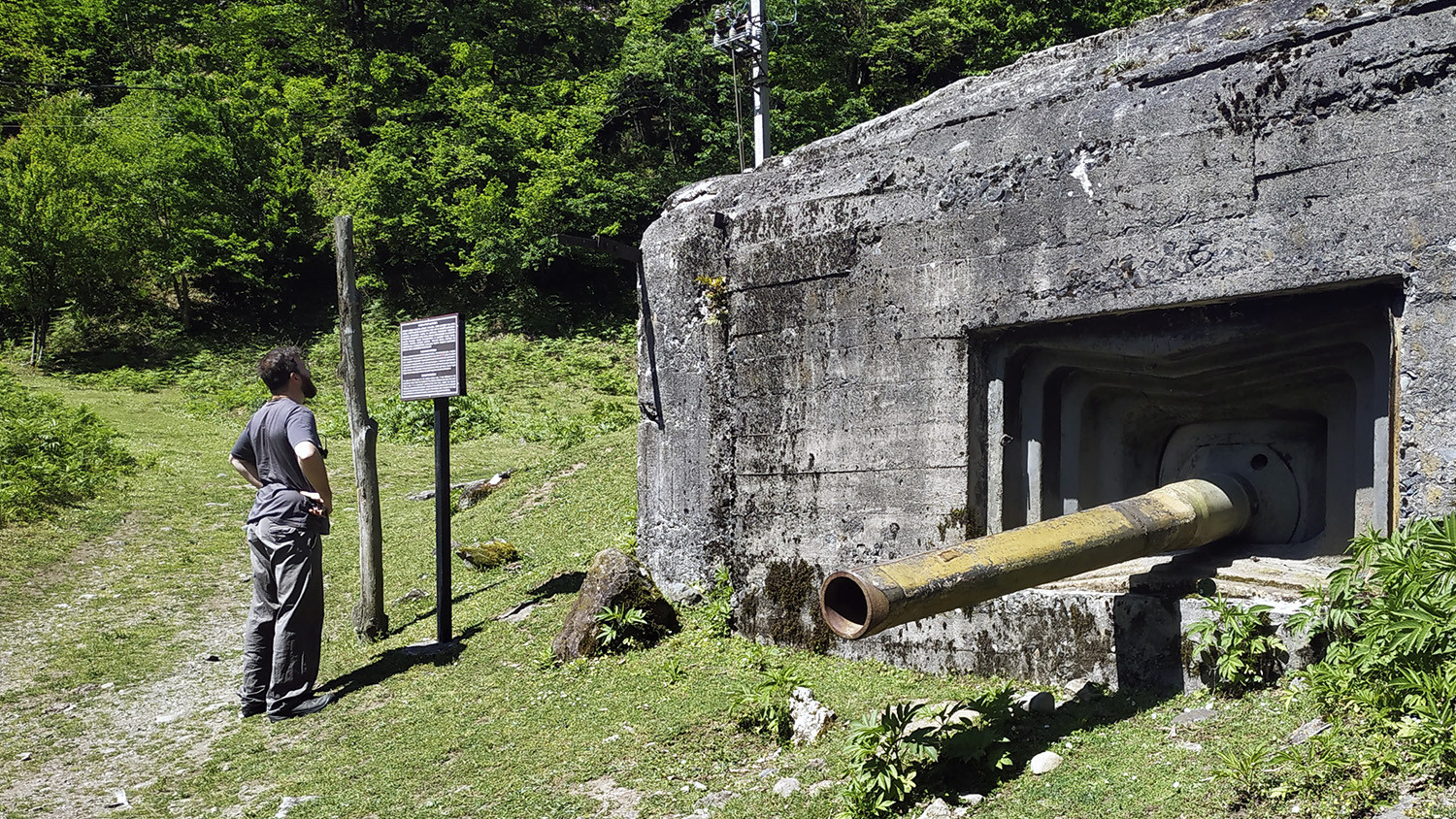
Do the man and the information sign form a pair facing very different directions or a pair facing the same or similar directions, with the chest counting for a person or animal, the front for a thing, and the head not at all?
very different directions

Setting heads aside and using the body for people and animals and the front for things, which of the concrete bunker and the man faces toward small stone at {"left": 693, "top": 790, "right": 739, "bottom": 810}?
the concrete bunker

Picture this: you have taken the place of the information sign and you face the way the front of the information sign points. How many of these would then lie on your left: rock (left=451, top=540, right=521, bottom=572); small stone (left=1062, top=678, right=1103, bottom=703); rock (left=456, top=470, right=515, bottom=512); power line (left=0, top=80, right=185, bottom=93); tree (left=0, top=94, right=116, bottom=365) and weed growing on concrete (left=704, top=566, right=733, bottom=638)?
2

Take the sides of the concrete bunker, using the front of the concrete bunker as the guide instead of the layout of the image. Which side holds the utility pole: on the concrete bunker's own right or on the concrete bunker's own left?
on the concrete bunker's own right

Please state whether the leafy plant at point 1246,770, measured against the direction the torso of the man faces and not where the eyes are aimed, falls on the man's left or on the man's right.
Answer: on the man's right

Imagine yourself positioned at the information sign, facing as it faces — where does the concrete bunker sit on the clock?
The concrete bunker is roughly at 9 o'clock from the information sign.

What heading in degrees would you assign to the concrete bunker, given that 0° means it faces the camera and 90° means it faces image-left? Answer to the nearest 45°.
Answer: approximately 45°

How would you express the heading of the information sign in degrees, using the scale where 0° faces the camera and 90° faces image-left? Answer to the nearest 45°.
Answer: approximately 45°

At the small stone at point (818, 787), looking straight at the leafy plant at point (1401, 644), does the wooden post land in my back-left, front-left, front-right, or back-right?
back-left

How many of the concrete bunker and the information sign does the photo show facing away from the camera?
0

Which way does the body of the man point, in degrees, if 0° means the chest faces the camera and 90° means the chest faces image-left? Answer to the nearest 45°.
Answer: approximately 225°

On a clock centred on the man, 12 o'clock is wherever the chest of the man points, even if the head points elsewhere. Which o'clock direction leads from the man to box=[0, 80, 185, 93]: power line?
The power line is roughly at 10 o'clock from the man.

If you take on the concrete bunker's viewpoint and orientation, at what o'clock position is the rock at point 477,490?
The rock is roughly at 3 o'clock from the concrete bunker.

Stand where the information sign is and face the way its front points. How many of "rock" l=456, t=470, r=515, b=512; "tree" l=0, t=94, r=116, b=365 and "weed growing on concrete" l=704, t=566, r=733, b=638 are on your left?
1

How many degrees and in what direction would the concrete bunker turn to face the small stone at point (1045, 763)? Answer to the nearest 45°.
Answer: approximately 45° to its left

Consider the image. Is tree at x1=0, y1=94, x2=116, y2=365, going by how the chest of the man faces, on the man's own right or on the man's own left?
on the man's own left
